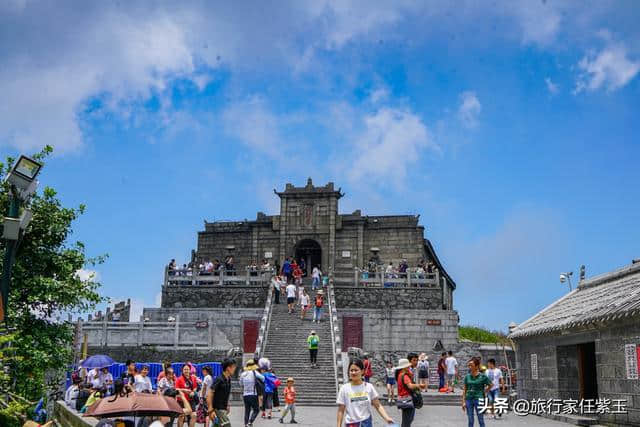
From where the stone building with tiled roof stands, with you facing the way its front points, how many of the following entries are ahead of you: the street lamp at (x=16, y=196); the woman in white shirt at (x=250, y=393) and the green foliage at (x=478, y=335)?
2

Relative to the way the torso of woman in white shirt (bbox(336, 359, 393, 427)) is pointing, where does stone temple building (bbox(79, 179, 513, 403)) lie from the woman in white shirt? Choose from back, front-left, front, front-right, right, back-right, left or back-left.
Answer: back

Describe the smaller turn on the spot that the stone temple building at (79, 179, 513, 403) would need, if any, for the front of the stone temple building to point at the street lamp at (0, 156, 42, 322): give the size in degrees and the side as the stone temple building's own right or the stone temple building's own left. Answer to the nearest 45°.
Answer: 0° — it already faces it

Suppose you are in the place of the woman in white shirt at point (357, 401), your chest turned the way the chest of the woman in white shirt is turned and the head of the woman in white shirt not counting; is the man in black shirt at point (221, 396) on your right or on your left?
on your right

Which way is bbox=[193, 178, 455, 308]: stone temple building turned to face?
toward the camera

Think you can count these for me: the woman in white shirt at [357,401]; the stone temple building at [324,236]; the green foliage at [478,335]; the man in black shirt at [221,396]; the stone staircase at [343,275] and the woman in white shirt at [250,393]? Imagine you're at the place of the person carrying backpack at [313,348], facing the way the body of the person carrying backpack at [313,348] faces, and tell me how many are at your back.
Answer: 3

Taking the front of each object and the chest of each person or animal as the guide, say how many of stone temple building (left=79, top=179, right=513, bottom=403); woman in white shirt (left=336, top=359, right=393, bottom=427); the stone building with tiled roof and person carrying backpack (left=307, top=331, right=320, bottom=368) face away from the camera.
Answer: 1

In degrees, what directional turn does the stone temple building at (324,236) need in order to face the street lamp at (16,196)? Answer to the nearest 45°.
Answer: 0° — it already faces it

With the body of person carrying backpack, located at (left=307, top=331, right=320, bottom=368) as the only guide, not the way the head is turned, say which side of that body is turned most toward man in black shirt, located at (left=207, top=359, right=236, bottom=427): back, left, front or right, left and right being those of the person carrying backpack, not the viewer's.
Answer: back

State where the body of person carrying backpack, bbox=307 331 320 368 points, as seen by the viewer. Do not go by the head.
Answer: away from the camera

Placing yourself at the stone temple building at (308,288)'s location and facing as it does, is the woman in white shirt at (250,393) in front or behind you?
in front

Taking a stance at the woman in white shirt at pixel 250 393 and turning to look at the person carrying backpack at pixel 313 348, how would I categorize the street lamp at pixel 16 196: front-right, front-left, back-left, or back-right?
back-left

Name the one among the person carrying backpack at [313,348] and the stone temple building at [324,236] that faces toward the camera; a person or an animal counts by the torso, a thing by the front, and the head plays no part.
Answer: the stone temple building

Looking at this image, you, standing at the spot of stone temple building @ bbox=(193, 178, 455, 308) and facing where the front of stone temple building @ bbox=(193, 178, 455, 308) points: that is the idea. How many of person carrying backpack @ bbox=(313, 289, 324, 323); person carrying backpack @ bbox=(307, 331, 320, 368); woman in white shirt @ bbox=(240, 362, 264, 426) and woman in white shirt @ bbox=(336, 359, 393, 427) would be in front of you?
4

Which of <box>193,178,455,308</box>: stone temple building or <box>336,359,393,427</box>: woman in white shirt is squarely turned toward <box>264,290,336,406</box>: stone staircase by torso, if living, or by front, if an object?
the stone temple building

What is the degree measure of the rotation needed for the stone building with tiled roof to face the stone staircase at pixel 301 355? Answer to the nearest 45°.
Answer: approximately 90° to its right

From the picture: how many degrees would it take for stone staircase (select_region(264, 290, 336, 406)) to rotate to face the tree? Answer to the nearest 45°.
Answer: approximately 45° to its right

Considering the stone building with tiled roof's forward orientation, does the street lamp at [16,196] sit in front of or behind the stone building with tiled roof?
in front
